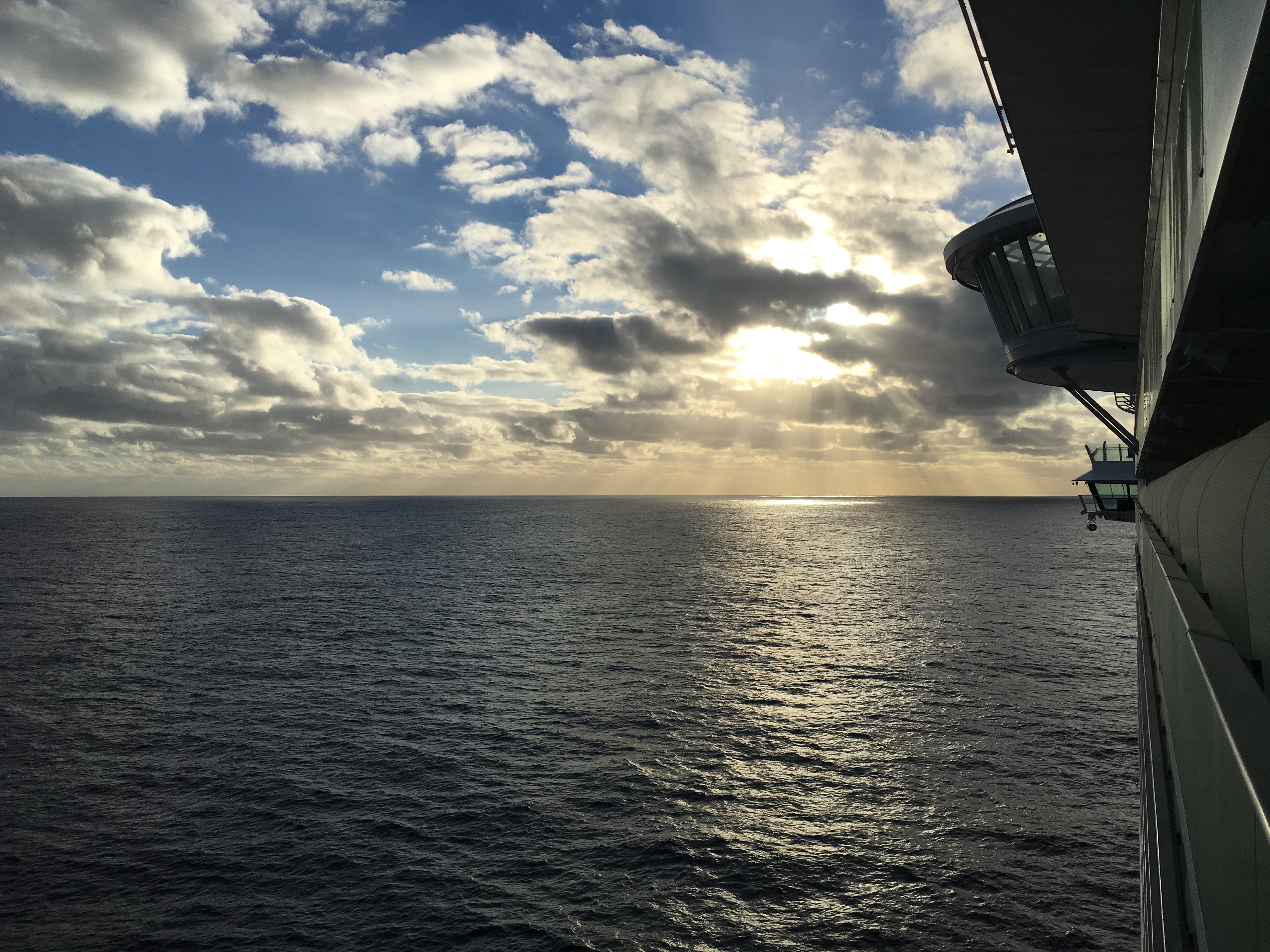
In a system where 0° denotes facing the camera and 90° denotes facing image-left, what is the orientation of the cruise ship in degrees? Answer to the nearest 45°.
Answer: approximately 180°
